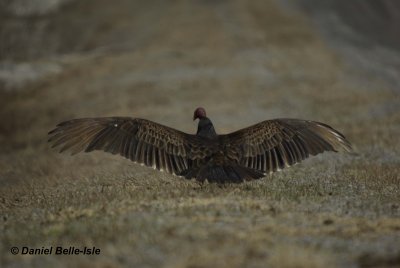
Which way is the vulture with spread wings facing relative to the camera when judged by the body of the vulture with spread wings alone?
away from the camera
